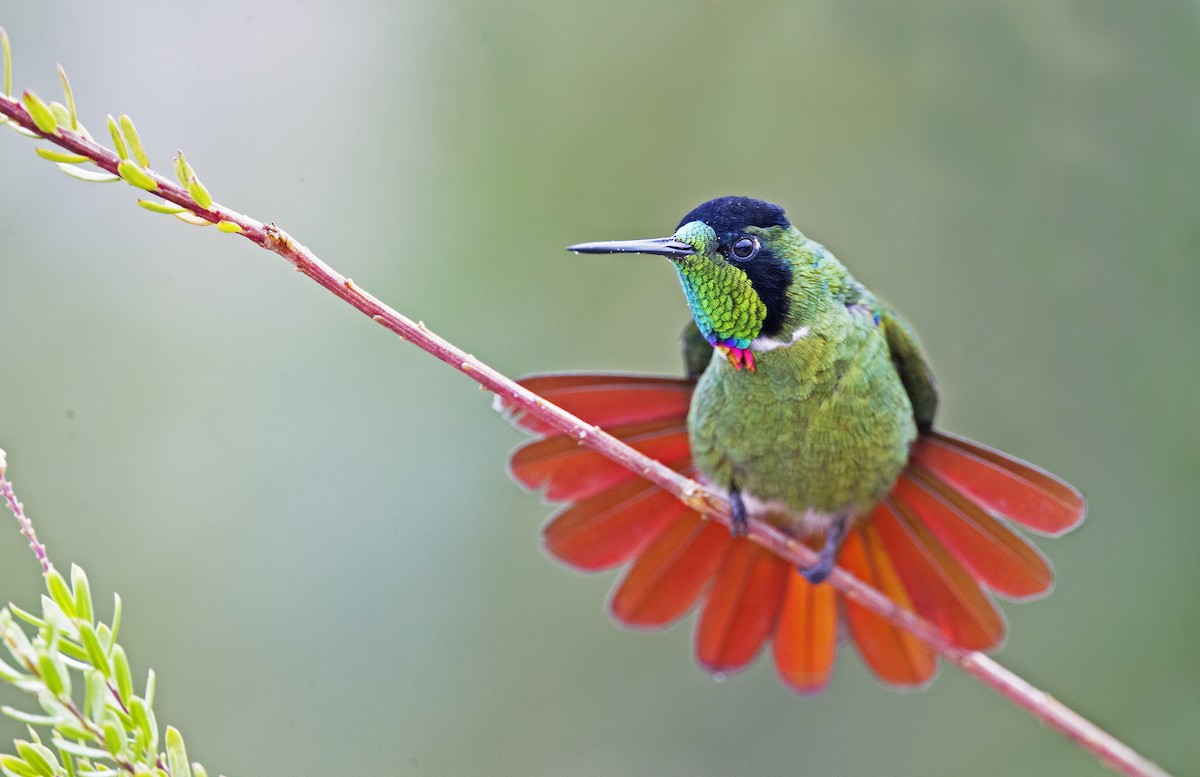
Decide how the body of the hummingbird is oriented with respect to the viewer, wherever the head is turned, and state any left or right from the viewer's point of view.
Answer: facing the viewer and to the left of the viewer

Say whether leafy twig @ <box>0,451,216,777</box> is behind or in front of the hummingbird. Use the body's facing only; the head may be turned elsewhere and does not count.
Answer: in front

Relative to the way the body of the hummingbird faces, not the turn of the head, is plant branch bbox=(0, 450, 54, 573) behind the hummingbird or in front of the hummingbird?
in front
